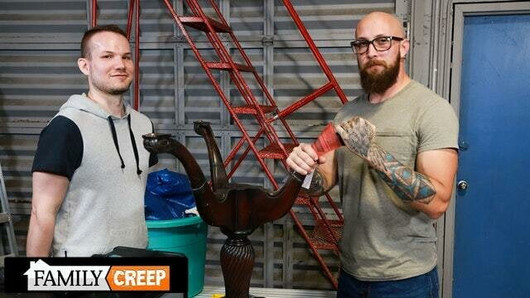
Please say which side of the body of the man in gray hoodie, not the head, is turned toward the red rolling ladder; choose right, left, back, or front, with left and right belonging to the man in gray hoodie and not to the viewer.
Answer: left

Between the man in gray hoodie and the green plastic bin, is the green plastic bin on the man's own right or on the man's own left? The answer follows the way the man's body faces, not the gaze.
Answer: on the man's own left

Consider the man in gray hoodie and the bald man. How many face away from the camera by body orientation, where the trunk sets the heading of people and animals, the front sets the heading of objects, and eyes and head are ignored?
0

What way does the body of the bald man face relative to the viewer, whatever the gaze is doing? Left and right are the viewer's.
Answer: facing the viewer and to the left of the viewer

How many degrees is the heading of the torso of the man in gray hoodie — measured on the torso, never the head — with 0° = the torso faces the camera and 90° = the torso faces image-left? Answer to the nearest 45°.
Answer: approximately 315°

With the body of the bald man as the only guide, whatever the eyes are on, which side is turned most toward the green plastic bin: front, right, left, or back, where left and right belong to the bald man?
right

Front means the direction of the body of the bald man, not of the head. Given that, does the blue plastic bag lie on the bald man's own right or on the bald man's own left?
on the bald man's own right

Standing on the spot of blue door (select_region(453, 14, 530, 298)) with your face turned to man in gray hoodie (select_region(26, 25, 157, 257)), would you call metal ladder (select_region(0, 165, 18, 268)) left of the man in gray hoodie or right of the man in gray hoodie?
right

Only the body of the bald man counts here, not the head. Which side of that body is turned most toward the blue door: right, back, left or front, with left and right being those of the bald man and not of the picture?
back

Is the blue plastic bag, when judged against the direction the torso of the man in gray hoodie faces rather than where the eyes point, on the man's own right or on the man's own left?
on the man's own left
